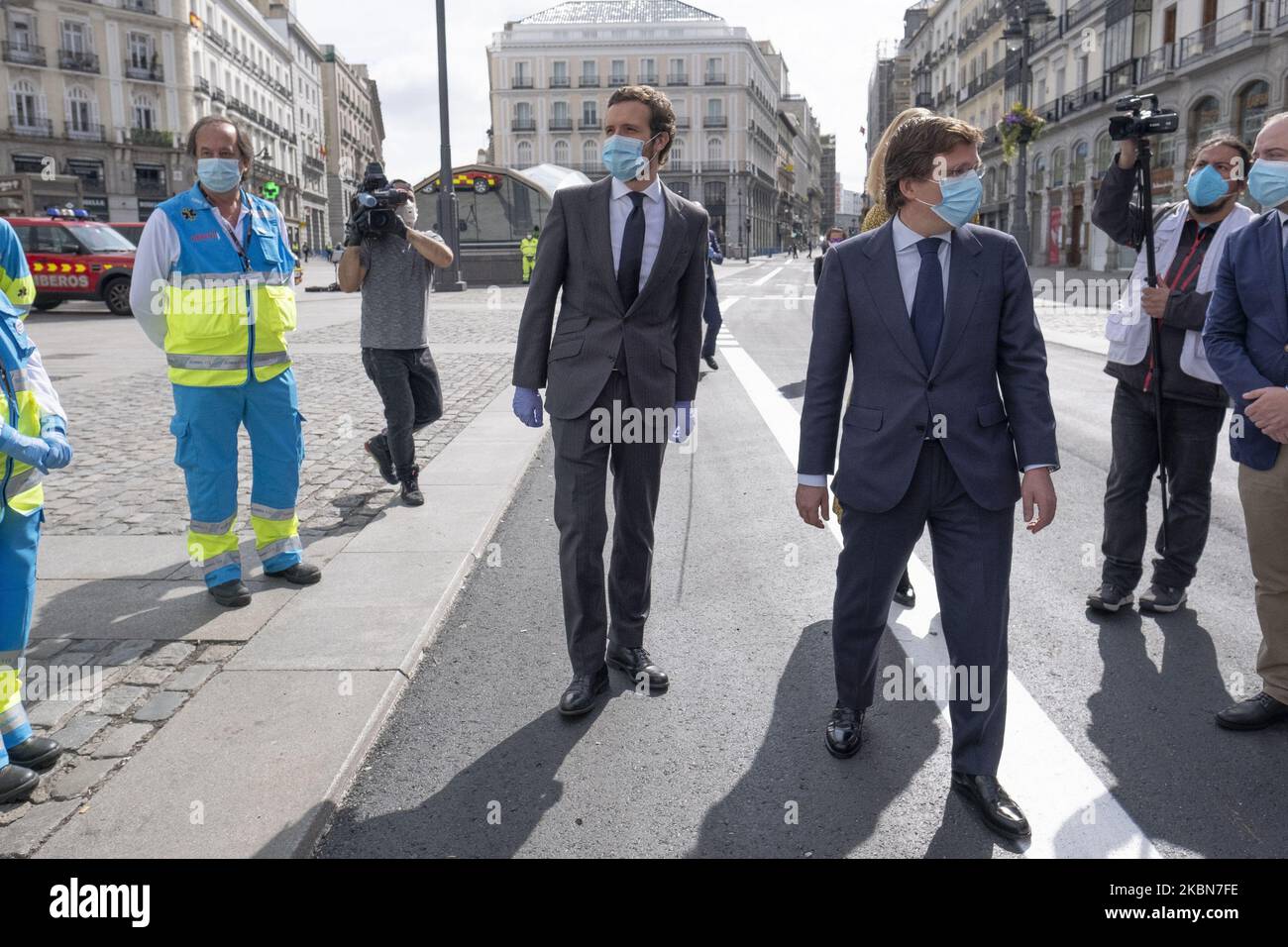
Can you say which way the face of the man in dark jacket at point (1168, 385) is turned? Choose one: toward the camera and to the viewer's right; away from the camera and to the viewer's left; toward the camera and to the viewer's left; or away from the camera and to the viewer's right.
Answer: toward the camera and to the viewer's left

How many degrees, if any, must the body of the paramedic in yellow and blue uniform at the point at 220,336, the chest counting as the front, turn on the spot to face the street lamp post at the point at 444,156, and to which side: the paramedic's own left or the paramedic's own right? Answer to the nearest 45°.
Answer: approximately 135° to the paramedic's own left

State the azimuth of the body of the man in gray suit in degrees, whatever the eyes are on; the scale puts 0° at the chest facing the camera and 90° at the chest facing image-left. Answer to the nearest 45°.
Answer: approximately 0°

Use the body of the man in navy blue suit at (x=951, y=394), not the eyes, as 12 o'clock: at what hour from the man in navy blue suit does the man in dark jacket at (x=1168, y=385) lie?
The man in dark jacket is roughly at 7 o'clock from the man in navy blue suit.

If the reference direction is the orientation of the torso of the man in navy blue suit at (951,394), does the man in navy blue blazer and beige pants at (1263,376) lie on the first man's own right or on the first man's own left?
on the first man's own left

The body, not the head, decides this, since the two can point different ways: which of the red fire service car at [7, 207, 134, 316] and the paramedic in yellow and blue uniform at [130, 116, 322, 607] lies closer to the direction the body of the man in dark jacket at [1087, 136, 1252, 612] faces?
the paramedic in yellow and blue uniform
